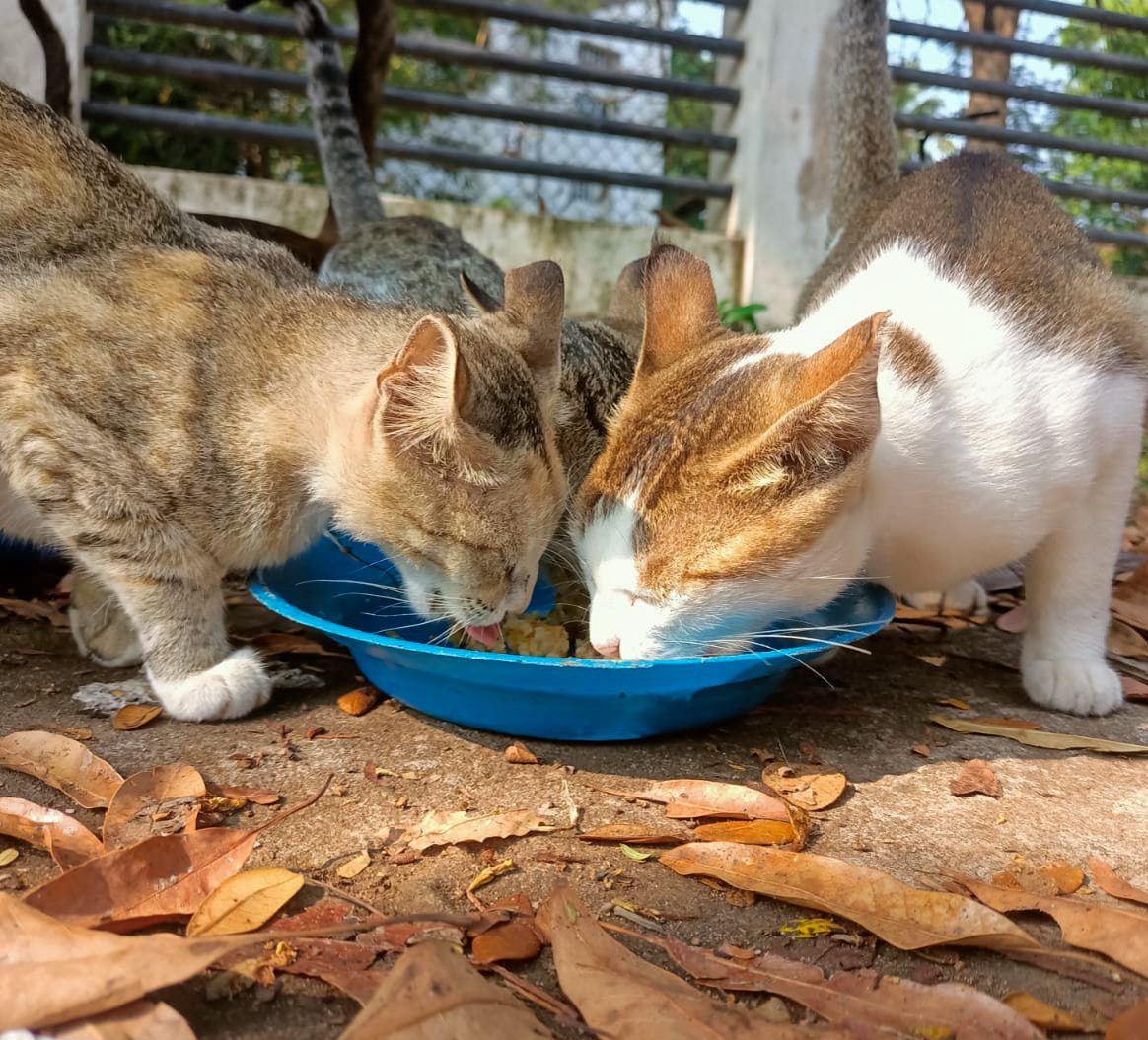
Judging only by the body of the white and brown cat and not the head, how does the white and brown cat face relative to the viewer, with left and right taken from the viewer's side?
facing the viewer and to the left of the viewer

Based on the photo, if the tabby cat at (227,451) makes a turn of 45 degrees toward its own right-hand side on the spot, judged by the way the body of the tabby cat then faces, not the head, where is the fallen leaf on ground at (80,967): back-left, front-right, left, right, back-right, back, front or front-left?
front-right

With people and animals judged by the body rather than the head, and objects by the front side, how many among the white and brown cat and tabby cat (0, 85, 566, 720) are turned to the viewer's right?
1

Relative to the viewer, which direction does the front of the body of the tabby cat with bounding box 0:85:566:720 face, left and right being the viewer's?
facing to the right of the viewer

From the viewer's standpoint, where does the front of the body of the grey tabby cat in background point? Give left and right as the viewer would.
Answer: facing the viewer and to the right of the viewer

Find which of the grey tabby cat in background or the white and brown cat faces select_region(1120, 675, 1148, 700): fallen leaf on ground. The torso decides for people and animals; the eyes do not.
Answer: the grey tabby cat in background

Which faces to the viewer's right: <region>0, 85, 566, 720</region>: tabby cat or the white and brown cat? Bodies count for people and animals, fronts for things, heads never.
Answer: the tabby cat

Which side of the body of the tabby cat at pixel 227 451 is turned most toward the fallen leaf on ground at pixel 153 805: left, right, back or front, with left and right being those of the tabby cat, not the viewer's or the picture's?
right
